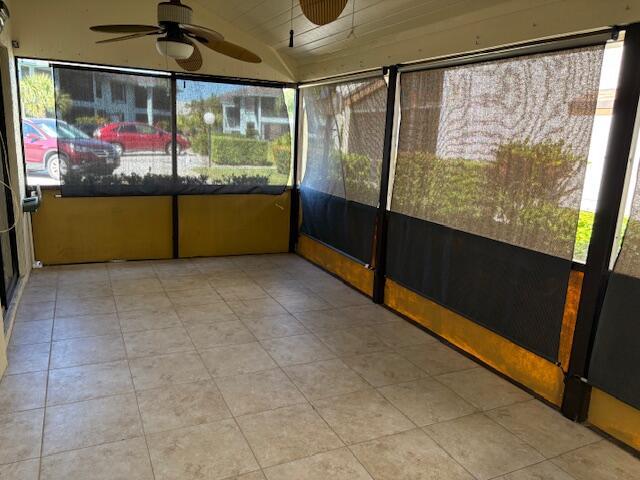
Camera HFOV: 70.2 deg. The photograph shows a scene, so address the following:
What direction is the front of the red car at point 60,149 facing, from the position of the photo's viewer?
facing the viewer and to the right of the viewer

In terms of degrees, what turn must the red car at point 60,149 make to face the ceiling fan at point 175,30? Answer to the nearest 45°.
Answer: approximately 45° to its right

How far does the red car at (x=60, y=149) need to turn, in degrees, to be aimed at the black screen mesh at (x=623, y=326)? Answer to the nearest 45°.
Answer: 0° — it already faces it

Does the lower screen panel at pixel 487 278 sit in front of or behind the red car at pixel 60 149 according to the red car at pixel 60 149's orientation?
in front

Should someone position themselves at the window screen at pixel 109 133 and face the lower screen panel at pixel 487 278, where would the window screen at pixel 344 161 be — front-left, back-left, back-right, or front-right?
front-left
